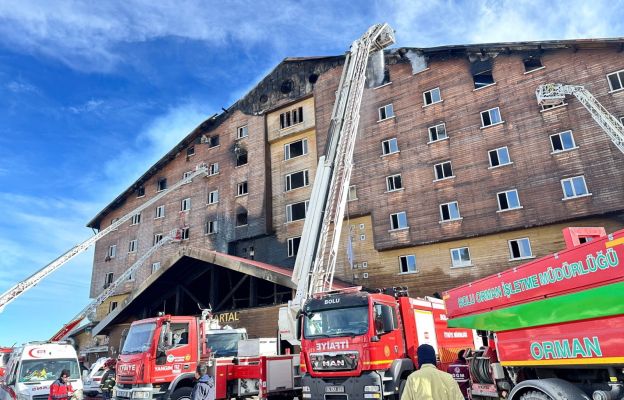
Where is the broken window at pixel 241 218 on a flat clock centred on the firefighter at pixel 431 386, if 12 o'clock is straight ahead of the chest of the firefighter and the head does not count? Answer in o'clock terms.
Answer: The broken window is roughly at 11 o'clock from the firefighter.

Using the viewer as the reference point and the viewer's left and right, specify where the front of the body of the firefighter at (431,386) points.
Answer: facing away from the viewer

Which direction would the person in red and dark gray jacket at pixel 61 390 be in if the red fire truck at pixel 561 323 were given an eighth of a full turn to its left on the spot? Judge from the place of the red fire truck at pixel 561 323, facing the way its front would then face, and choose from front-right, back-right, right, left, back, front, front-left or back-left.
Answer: back

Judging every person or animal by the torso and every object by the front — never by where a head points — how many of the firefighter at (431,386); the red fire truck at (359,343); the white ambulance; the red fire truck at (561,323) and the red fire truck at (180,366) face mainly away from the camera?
1

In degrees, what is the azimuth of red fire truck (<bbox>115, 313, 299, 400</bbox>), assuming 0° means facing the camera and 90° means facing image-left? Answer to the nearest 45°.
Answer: approximately 45°

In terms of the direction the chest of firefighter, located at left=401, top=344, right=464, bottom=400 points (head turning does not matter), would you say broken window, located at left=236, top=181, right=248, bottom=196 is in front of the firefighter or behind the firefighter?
in front

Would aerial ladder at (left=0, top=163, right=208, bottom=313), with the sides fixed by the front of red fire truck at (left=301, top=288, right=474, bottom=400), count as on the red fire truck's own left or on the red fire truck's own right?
on the red fire truck's own right

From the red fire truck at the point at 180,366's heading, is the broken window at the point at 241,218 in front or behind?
behind

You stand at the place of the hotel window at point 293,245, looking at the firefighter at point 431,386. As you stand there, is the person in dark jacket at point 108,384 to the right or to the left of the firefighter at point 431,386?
right

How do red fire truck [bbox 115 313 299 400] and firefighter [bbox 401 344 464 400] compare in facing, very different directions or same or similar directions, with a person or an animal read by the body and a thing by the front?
very different directions

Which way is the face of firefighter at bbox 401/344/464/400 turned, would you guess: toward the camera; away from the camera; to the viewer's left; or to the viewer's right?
away from the camera

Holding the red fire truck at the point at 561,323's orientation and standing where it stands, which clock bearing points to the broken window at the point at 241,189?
The broken window is roughly at 6 o'clock from the red fire truck.

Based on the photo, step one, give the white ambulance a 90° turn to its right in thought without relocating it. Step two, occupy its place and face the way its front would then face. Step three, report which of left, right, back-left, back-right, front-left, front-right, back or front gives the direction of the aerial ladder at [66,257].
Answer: right

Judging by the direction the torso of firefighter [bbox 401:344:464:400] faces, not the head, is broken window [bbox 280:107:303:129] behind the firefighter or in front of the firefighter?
in front

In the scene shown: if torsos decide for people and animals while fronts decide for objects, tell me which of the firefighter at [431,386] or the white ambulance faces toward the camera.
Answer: the white ambulance

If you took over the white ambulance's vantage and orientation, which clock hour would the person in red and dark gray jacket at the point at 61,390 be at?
The person in red and dark gray jacket is roughly at 12 o'clock from the white ambulance.

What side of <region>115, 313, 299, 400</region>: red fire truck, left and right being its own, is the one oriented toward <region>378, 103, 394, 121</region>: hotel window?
back
